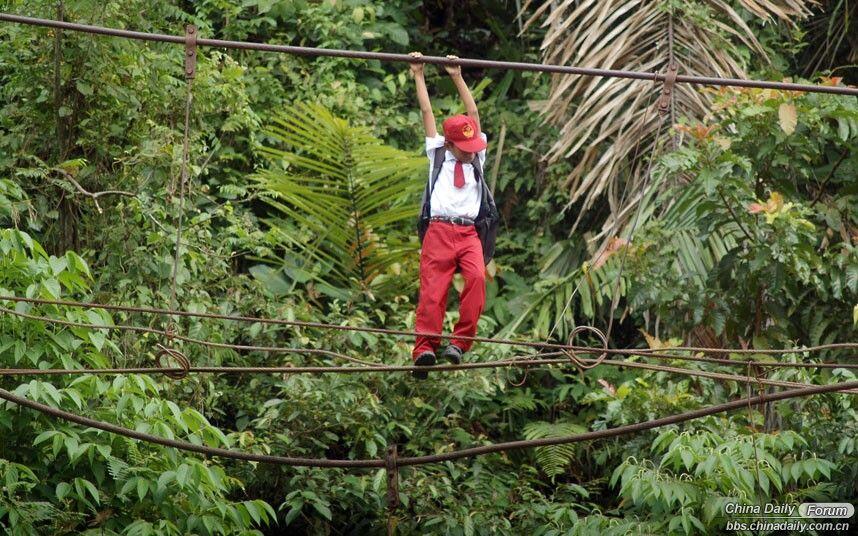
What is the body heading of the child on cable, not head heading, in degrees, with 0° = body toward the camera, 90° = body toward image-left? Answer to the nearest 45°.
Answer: approximately 0°

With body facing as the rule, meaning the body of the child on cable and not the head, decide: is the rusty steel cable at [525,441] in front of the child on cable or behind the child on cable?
in front
